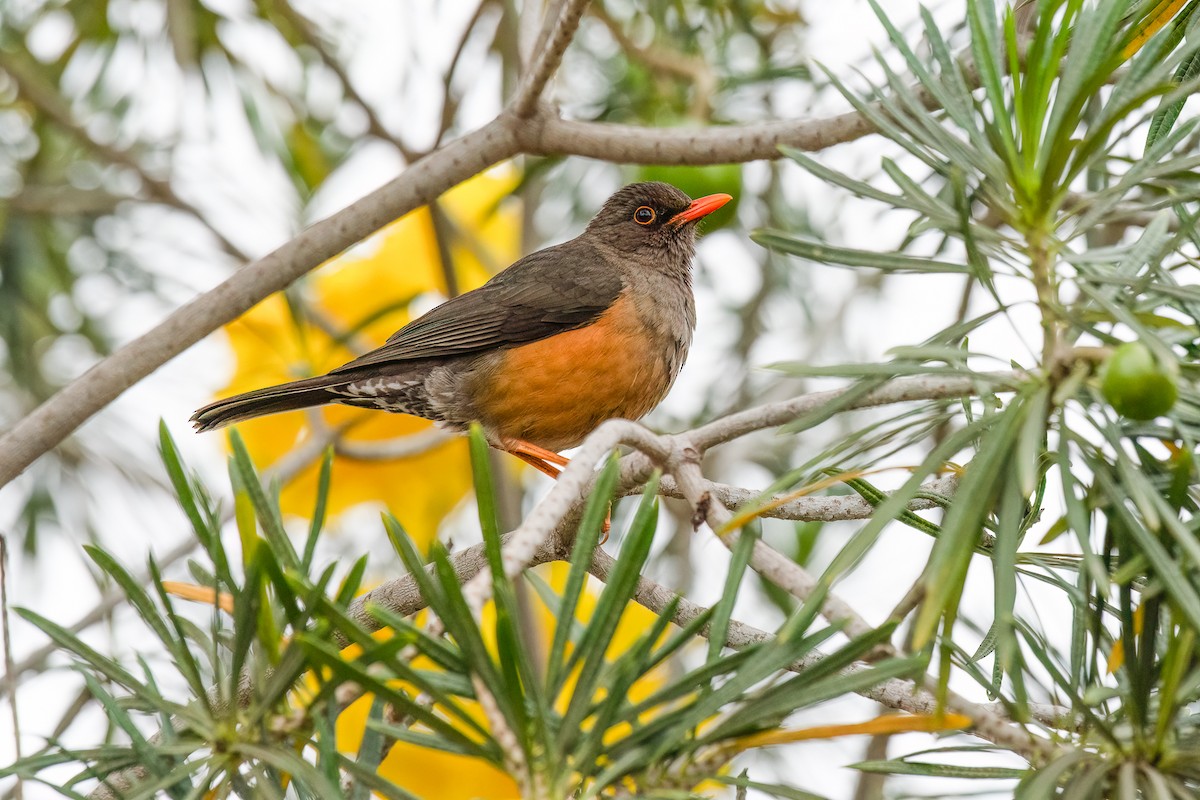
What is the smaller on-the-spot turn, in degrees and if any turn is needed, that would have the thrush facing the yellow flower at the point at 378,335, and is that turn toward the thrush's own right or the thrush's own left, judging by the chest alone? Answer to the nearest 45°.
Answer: approximately 135° to the thrush's own left

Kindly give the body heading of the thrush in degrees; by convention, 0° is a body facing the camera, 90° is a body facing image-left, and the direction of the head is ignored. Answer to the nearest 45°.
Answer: approximately 270°
